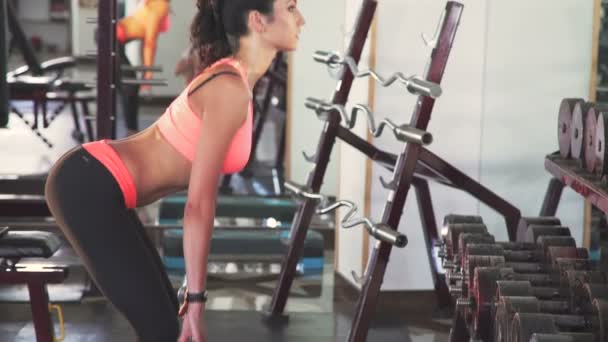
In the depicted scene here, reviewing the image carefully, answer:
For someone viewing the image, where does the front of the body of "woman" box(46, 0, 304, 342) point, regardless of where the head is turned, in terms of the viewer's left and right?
facing to the right of the viewer

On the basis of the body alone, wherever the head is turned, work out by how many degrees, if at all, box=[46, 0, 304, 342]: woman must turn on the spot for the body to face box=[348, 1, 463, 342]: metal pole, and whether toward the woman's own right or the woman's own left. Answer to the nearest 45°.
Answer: approximately 45° to the woman's own left

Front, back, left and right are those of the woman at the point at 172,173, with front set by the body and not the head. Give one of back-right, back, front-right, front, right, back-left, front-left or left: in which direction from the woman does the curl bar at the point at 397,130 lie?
front-left

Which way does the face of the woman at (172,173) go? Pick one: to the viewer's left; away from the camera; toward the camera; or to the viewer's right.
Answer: to the viewer's right
